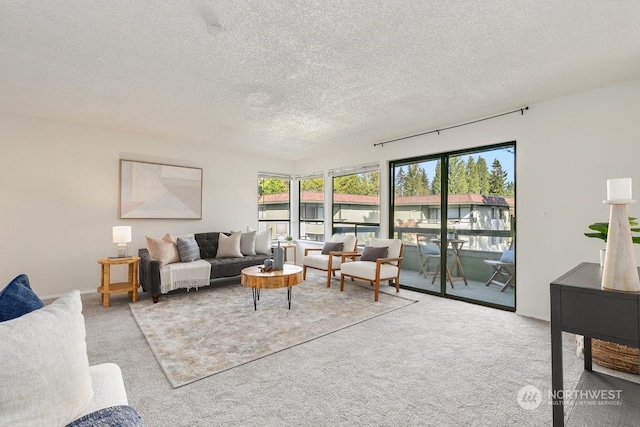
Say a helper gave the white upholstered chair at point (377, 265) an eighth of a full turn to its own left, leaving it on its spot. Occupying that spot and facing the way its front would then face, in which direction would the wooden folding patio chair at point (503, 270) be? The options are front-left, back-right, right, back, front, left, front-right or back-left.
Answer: left

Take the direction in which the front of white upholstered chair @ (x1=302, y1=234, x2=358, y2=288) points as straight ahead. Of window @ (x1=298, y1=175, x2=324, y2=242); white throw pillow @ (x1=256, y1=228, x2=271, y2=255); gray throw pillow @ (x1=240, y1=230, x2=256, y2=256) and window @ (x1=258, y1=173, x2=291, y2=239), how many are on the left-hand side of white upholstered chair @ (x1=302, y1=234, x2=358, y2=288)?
0

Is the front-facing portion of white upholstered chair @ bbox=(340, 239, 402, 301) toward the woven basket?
no

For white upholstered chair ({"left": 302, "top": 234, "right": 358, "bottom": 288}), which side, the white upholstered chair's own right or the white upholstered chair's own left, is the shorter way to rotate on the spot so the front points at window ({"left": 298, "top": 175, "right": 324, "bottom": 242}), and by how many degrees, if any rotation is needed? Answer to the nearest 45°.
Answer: approximately 135° to the white upholstered chair's own right

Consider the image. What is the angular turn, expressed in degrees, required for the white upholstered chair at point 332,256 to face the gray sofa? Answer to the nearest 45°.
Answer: approximately 45° to its right

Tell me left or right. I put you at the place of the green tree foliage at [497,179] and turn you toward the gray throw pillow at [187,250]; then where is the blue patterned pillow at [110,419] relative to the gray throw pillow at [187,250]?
left

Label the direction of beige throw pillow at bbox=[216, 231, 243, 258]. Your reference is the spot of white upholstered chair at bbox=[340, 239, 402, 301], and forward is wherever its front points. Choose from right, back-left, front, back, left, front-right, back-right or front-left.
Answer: front-right

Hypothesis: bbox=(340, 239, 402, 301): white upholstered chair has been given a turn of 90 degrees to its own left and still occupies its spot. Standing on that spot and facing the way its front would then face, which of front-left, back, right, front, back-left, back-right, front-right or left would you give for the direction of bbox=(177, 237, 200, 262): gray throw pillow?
back-right

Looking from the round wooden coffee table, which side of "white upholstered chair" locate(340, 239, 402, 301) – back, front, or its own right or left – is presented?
front

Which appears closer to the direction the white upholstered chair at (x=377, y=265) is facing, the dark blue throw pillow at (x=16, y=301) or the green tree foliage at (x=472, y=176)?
the dark blue throw pillow

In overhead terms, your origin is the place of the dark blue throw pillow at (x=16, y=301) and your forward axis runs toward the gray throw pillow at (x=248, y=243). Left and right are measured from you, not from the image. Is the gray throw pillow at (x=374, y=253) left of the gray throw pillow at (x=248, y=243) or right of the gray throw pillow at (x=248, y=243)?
right

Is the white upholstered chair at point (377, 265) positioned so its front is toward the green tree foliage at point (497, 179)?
no

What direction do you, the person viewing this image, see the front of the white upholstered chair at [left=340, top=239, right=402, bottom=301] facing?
facing the viewer and to the left of the viewer

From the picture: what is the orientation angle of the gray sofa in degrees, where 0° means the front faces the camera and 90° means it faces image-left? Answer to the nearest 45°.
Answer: approximately 315°

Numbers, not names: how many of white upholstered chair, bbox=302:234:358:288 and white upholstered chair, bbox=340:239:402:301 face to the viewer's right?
0

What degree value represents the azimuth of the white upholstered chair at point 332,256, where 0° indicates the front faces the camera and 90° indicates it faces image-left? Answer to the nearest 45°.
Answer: approximately 45°

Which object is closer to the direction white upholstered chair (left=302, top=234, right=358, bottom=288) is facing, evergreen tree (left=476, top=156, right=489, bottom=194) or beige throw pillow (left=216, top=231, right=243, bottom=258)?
the beige throw pillow

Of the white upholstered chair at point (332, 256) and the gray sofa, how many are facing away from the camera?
0
